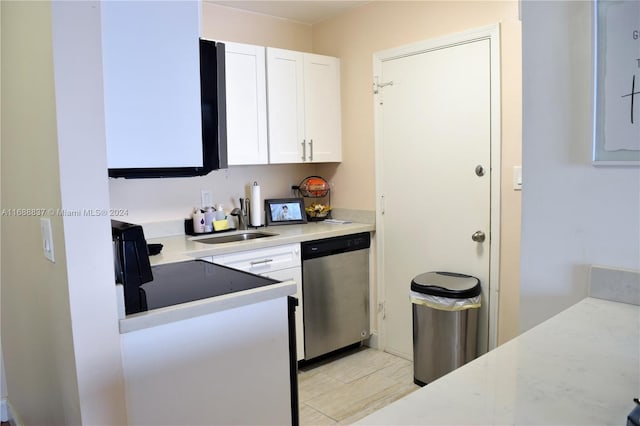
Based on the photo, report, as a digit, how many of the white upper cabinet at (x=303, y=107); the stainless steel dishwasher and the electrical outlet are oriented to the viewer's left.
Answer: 0

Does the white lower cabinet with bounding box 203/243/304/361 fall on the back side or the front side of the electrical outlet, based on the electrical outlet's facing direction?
on the front side

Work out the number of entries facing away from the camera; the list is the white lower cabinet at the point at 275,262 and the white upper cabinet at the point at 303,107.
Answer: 0

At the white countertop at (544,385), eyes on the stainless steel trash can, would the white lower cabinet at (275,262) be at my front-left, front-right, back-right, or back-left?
front-left

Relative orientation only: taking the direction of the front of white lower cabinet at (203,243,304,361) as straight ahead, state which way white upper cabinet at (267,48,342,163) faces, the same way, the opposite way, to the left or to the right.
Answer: the same way

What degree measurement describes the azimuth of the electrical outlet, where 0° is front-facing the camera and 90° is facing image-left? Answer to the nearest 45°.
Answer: approximately 315°

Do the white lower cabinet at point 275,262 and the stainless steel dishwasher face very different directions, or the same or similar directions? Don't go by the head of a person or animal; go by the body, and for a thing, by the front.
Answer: same or similar directions

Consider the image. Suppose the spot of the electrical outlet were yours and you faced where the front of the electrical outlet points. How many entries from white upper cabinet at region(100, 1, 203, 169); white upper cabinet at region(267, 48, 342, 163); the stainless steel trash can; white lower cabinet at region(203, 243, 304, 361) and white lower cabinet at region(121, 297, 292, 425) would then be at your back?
0

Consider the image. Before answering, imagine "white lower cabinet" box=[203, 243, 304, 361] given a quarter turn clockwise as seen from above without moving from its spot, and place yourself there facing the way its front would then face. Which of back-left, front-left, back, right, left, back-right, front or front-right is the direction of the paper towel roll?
back-right

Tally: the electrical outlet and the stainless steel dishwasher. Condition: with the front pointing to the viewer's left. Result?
0

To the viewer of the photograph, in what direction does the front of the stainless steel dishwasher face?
facing the viewer and to the right of the viewer

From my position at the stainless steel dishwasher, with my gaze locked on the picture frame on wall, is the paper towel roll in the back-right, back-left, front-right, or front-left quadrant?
back-right

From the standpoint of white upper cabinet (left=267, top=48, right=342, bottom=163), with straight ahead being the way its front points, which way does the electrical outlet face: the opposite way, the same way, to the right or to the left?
the same way

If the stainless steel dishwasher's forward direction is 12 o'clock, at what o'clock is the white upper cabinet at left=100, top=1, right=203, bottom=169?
The white upper cabinet is roughly at 2 o'clock from the stainless steel dishwasher.

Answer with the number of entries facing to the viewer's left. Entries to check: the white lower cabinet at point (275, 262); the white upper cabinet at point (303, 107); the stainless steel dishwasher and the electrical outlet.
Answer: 0
